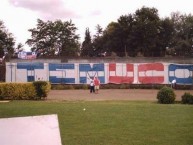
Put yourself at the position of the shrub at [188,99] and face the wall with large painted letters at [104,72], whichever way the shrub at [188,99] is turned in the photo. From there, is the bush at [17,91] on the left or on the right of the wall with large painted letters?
left

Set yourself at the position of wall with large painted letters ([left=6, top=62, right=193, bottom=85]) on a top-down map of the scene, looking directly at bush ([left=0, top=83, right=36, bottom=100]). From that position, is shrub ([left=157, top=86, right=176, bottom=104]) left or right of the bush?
left

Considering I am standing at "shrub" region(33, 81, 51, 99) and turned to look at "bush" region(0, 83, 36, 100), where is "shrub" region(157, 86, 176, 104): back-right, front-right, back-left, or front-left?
back-left

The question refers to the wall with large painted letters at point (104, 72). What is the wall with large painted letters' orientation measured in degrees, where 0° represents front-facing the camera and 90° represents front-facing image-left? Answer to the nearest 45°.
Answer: approximately 0°

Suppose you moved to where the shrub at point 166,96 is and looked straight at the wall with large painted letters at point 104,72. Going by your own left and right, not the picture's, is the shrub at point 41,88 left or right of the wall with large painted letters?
left
